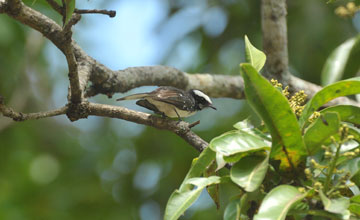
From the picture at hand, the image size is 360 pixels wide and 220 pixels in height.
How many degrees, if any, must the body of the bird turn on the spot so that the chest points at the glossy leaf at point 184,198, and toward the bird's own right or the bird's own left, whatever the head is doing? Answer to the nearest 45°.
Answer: approximately 90° to the bird's own right

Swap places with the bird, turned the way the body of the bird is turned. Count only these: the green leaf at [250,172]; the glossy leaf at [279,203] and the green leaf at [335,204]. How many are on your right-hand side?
3

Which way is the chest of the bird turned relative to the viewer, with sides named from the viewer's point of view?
facing to the right of the viewer

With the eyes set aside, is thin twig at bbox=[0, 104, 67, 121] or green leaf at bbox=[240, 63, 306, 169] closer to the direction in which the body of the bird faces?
the green leaf

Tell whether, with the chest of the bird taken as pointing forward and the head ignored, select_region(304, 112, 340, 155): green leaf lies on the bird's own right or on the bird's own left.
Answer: on the bird's own right

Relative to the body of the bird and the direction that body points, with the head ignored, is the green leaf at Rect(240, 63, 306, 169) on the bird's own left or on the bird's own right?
on the bird's own right

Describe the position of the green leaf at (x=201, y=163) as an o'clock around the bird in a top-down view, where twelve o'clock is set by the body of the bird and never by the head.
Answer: The green leaf is roughly at 1 o'clock from the bird.
